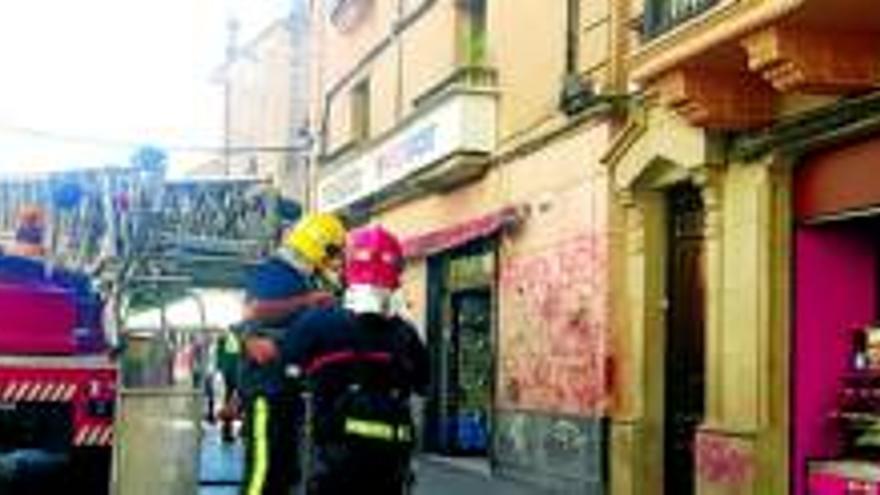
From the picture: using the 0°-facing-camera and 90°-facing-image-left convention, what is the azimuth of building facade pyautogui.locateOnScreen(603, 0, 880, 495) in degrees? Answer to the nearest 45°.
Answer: approximately 45°

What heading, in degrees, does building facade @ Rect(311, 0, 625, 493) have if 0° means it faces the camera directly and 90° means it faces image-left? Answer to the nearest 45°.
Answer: approximately 45°

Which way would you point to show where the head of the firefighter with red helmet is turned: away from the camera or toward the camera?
away from the camera

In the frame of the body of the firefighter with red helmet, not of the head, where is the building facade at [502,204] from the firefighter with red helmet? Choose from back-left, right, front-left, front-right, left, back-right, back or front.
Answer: front

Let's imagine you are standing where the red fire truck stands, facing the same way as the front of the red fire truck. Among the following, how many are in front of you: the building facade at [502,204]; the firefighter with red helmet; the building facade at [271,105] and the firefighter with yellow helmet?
2

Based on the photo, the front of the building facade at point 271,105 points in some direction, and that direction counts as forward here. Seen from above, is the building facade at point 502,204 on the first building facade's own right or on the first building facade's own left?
on the first building facade's own left

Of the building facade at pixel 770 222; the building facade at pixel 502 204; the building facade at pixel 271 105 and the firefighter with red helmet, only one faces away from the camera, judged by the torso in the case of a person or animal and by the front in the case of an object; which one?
the firefighter with red helmet

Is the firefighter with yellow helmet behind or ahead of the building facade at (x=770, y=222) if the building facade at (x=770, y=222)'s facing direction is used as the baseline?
ahead

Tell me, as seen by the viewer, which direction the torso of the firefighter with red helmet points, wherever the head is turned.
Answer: away from the camera
